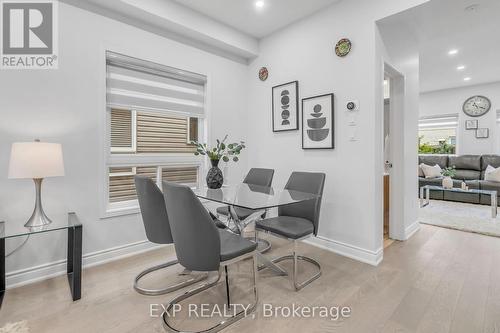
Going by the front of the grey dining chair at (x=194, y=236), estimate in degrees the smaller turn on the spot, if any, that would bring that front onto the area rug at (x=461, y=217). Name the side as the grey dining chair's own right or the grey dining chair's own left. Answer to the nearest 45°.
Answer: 0° — it already faces it

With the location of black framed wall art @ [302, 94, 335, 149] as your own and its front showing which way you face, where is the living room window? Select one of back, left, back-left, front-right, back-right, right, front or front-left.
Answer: back

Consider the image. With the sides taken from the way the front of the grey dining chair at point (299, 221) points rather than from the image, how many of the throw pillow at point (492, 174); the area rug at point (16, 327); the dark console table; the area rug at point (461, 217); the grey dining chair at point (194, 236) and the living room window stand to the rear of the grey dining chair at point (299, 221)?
3

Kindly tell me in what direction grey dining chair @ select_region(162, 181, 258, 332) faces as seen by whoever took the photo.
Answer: facing away from the viewer and to the right of the viewer

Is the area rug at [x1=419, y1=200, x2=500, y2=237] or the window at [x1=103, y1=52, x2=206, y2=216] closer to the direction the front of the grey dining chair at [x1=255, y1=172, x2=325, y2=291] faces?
the window

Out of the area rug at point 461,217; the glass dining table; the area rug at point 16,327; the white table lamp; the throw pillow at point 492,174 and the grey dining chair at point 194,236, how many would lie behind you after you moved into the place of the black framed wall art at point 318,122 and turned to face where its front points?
2

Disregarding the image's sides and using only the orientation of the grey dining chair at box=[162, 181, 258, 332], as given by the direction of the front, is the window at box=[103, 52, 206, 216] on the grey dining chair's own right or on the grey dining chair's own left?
on the grey dining chair's own left

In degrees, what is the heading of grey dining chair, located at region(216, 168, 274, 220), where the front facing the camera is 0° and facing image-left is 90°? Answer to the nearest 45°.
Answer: approximately 45°

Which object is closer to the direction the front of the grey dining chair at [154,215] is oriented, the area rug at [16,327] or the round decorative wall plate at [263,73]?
the round decorative wall plate

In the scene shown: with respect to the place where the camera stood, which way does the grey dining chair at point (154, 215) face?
facing away from the viewer and to the right of the viewer

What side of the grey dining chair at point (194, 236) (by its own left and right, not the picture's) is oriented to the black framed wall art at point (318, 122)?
front
